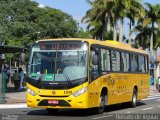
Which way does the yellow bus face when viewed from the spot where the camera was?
facing the viewer and to the left of the viewer
